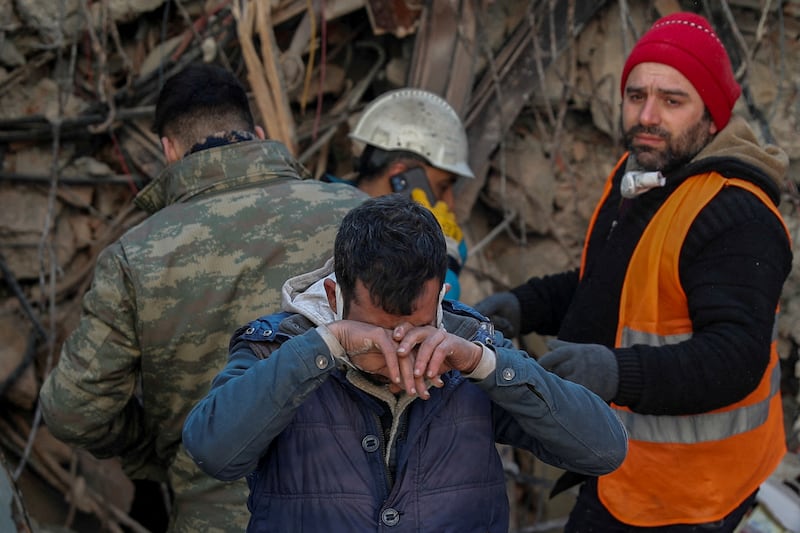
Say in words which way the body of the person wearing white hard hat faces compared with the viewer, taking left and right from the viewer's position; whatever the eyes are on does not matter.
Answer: facing to the right of the viewer

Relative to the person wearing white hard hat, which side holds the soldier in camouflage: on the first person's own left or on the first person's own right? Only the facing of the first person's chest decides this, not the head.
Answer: on the first person's own right

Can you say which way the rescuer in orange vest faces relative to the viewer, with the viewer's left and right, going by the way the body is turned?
facing the viewer and to the left of the viewer

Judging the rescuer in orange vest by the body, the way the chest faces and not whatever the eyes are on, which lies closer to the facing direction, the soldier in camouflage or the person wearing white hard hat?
the soldier in camouflage

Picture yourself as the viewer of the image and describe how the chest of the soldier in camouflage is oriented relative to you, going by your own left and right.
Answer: facing away from the viewer

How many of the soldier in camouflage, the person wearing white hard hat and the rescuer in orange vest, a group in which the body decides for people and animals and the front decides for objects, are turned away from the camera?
1

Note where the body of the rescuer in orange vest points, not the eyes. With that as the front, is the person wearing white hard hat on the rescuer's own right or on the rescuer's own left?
on the rescuer's own right

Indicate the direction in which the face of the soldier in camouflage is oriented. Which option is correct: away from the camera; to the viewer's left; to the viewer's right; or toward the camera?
away from the camera

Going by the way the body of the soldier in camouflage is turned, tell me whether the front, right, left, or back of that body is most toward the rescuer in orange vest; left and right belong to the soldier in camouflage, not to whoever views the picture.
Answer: right

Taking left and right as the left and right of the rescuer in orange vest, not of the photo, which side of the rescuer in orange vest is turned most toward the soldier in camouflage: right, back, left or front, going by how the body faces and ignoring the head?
front

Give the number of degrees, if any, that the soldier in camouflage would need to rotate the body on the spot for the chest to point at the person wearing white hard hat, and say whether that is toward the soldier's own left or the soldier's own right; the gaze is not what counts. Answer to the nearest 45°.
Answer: approximately 45° to the soldier's own right

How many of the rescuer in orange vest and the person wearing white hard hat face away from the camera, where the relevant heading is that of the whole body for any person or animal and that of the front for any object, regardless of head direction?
0
